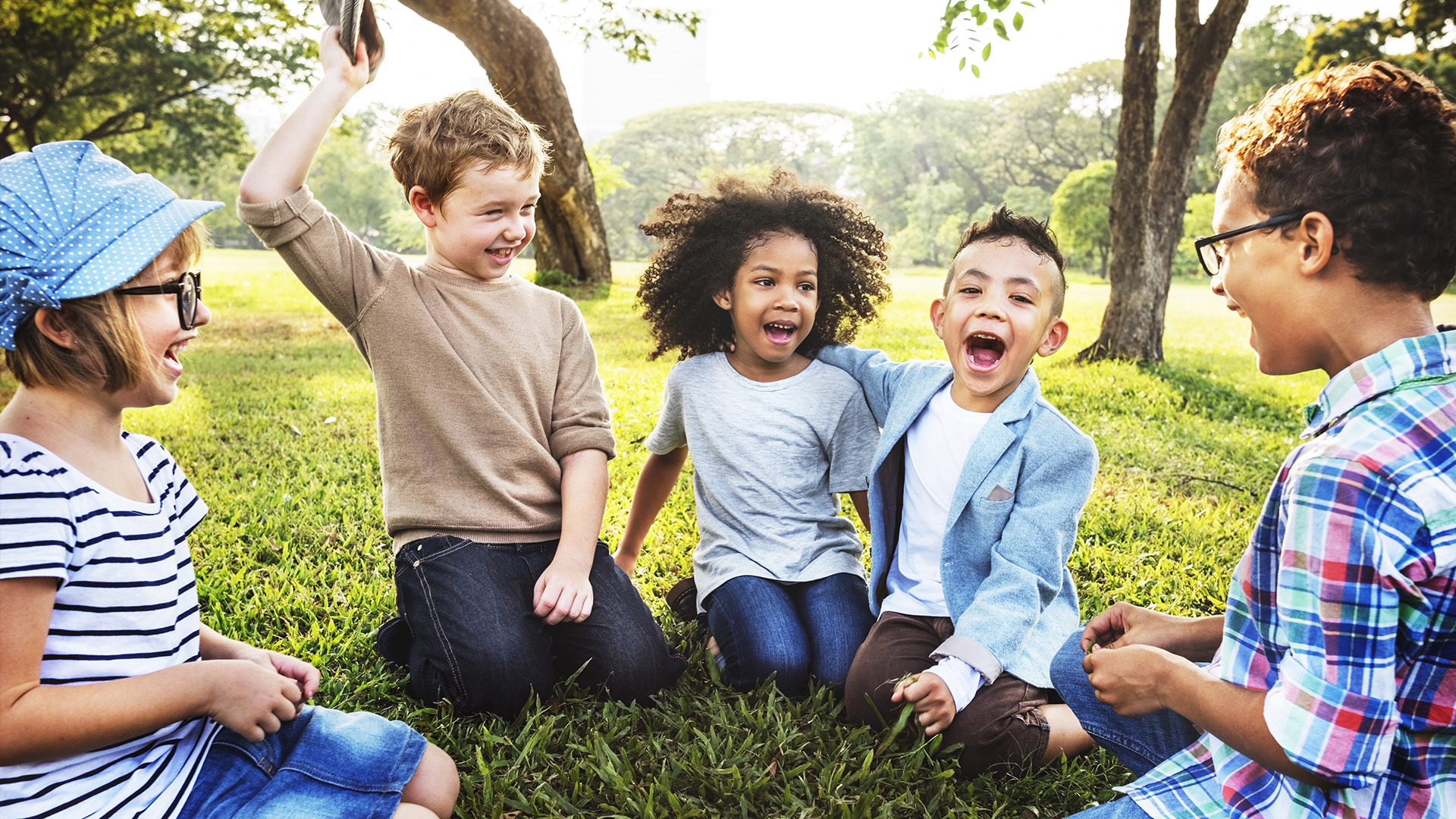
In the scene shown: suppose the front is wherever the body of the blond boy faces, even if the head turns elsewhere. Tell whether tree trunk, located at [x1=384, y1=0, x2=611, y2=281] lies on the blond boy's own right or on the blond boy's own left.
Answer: on the blond boy's own left

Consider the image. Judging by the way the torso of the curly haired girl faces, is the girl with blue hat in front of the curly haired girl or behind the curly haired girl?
in front

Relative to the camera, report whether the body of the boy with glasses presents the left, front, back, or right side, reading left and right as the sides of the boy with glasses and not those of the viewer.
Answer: left

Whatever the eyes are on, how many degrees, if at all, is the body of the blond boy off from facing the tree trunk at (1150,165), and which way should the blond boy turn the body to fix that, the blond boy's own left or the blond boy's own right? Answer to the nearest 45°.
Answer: approximately 90° to the blond boy's own left

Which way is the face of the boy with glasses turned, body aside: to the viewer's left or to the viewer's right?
to the viewer's left

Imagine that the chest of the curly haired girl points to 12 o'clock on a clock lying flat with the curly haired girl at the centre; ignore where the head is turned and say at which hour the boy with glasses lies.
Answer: The boy with glasses is roughly at 11 o'clock from the curly haired girl.

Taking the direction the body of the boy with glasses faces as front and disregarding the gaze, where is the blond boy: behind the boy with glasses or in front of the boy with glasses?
in front

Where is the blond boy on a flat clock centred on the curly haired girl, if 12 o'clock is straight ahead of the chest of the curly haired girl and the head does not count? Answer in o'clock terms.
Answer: The blond boy is roughly at 2 o'clock from the curly haired girl.

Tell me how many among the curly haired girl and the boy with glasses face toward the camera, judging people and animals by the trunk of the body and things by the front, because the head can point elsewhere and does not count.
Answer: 1

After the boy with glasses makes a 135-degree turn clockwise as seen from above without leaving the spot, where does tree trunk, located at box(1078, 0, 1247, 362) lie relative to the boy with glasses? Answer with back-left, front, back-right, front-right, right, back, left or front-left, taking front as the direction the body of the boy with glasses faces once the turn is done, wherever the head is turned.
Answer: front-left

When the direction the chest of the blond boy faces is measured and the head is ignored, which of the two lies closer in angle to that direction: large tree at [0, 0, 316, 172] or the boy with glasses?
the boy with glasses

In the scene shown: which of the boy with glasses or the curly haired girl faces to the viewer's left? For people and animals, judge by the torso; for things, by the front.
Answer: the boy with glasses

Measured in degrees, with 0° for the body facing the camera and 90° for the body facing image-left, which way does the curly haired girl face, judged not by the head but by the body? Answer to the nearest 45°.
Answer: approximately 0°
